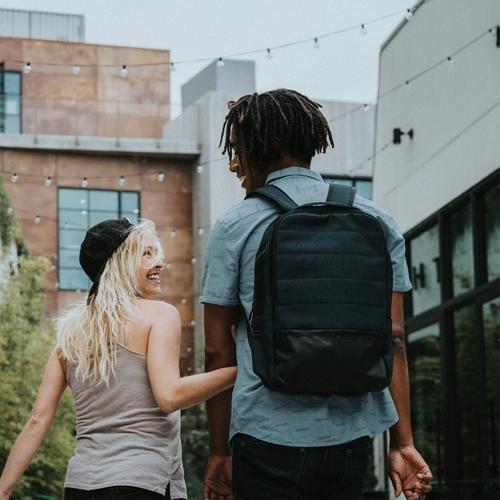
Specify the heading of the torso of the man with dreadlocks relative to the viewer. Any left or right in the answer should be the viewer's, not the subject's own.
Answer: facing away from the viewer

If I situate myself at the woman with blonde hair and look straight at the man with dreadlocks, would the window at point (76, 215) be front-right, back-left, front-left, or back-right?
back-left

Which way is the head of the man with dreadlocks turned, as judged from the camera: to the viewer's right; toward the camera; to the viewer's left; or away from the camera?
to the viewer's left

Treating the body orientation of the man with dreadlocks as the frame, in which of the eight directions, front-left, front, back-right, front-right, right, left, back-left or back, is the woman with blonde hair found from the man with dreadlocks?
front-left

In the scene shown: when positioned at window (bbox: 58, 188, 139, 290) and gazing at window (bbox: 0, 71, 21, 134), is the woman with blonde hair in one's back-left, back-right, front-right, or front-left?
back-left

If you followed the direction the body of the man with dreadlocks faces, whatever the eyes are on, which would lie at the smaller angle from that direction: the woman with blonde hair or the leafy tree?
the leafy tree

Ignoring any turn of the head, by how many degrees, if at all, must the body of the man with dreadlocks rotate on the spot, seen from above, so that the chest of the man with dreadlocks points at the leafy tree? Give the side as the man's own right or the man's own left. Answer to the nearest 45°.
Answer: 0° — they already face it

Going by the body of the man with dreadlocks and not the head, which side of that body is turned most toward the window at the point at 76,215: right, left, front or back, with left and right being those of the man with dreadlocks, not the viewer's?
front

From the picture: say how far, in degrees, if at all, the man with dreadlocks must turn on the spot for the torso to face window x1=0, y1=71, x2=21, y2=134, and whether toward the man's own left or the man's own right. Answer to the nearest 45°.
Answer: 0° — they already face it

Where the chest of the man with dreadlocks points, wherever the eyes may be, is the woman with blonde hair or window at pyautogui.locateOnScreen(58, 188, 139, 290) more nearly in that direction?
the window

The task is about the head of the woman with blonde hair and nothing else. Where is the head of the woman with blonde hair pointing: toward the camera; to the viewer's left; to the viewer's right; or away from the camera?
to the viewer's right
